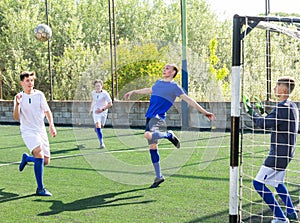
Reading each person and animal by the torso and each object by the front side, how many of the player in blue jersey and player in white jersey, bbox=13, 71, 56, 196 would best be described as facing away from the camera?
0

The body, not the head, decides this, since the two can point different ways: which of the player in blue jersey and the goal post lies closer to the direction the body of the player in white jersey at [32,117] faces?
the goal post

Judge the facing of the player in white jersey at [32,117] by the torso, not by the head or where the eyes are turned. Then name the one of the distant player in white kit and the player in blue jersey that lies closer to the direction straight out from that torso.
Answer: the player in blue jersey

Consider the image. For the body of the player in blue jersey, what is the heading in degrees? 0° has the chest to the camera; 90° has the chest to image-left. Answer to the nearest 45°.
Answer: approximately 45°

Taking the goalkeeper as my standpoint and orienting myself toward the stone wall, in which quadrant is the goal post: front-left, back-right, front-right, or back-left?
back-left

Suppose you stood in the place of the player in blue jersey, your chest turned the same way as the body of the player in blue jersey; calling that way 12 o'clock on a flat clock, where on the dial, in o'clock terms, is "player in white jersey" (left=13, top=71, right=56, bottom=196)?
The player in white jersey is roughly at 1 o'clock from the player in blue jersey.

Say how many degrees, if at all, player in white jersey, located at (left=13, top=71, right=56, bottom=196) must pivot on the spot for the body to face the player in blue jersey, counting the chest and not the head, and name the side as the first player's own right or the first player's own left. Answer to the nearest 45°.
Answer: approximately 45° to the first player's own left

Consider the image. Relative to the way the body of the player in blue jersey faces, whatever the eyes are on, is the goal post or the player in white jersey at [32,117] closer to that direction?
the player in white jersey

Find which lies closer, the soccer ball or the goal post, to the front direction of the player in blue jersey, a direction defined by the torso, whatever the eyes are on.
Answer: the goal post

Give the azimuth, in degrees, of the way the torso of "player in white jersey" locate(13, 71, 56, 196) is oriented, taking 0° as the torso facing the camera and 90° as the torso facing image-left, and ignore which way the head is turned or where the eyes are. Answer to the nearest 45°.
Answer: approximately 315°

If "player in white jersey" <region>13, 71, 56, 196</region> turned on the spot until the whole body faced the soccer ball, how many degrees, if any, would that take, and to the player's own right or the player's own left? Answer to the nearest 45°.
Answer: approximately 135° to the player's own left

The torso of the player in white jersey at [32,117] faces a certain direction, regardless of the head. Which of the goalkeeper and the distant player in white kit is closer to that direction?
the goalkeeper
